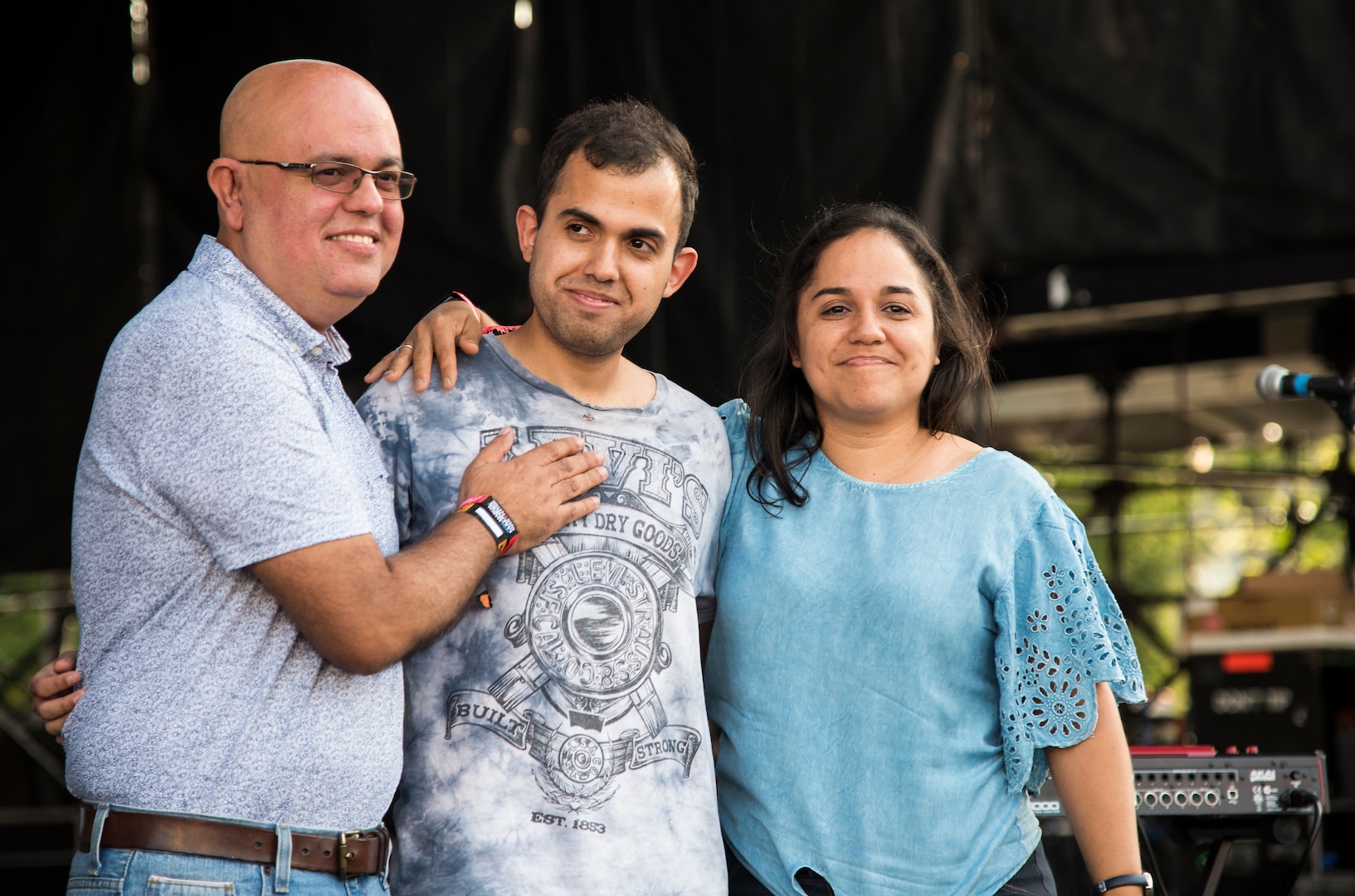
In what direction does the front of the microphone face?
to the viewer's left

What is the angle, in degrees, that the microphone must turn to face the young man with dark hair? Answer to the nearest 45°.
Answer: approximately 45° to its left

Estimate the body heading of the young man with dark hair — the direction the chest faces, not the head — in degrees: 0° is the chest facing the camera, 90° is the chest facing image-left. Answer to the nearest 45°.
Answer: approximately 0°

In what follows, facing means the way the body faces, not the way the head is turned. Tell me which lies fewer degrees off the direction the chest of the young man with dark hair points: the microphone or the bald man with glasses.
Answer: the bald man with glasses

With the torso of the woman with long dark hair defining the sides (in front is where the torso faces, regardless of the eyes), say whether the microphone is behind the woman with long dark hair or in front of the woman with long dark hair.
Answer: behind

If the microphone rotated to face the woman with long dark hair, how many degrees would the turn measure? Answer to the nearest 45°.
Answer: approximately 45° to its left

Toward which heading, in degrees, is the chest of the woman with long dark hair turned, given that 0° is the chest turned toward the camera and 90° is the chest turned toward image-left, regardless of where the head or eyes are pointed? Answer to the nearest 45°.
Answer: approximately 0°

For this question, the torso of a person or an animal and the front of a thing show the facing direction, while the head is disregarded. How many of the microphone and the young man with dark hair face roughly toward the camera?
1

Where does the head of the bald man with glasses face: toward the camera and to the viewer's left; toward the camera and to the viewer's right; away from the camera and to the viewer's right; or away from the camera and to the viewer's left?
toward the camera and to the viewer's right
